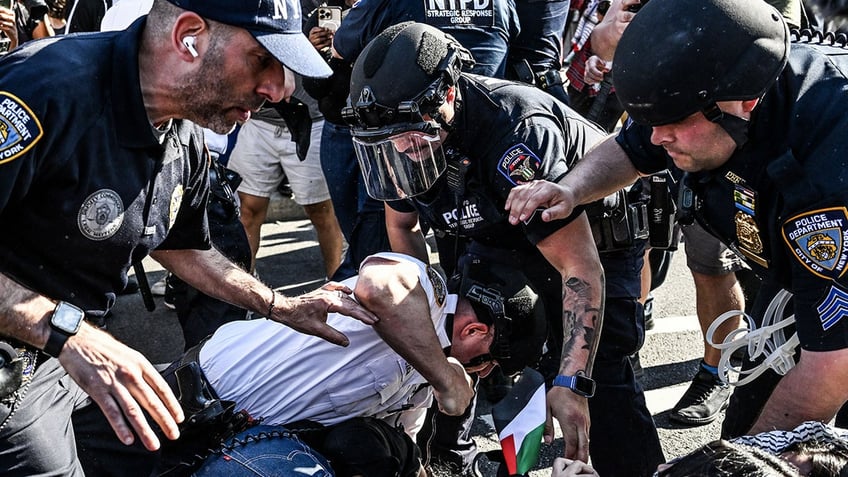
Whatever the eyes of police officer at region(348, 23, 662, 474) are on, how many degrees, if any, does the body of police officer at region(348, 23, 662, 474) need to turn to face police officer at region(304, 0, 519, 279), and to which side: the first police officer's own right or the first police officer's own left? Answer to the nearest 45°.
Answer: approximately 90° to the first police officer's own right

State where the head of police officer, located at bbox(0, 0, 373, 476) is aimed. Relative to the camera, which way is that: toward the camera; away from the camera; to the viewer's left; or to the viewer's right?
to the viewer's right

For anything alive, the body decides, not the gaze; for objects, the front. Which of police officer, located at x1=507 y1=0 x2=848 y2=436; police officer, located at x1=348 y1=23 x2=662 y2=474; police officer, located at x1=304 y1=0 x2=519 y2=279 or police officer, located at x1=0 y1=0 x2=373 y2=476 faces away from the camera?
police officer, located at x1=304 y1=0 x2=519 y2=279

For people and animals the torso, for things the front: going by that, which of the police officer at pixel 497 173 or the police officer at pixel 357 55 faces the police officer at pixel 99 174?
the police officer at pixel 497 173

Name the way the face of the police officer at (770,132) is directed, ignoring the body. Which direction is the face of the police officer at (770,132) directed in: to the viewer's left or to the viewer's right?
to the viewer's left

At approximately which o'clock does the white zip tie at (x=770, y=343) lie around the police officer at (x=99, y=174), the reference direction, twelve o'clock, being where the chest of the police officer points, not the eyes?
The white zip tie is roughly at 11 o'clock from the police officer.
